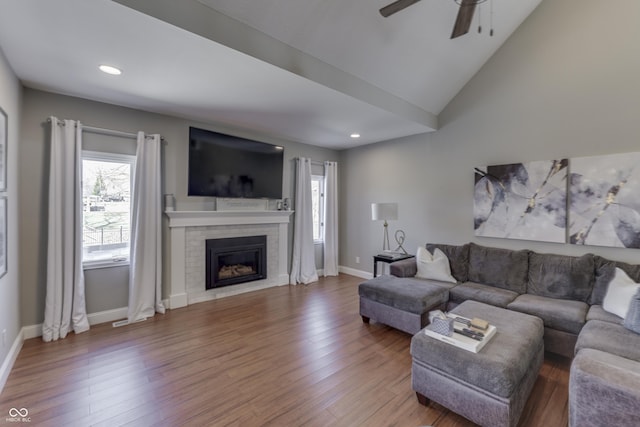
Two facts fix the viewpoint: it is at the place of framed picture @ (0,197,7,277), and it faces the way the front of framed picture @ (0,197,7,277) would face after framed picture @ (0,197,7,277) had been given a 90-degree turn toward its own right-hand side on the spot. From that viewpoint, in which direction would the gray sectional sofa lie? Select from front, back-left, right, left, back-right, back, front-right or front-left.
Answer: front-left

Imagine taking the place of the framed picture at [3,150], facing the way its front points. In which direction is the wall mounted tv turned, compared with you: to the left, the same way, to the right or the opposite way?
to the right

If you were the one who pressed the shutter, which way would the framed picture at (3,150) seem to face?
facing to the right of the viewer

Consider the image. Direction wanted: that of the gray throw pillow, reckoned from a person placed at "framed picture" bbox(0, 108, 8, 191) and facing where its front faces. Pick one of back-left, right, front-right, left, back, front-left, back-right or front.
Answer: front-right

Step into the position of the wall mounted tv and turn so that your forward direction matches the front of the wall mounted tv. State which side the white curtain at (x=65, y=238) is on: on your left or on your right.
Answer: on your right

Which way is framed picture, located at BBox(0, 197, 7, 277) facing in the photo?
to the viewer's right

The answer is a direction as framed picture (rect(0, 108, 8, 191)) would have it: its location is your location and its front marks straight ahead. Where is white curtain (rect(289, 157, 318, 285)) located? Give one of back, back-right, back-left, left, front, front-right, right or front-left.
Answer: front

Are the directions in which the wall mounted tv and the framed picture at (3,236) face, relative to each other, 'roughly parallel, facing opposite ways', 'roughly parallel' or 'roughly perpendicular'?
roughly perpendicular

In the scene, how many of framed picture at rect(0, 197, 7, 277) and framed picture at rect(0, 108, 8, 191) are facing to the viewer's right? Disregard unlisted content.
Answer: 2

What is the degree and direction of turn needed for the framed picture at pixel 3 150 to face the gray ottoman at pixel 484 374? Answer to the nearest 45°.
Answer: approximately 45° to its right

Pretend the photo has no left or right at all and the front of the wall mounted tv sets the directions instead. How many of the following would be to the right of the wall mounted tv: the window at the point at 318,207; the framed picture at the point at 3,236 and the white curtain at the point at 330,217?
1

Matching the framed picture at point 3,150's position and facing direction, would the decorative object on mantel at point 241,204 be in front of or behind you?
in front

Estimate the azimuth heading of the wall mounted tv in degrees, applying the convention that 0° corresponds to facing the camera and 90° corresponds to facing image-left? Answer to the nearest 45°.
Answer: approximately 315°

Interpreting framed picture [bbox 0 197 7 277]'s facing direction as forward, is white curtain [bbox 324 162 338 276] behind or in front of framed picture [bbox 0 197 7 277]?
in front

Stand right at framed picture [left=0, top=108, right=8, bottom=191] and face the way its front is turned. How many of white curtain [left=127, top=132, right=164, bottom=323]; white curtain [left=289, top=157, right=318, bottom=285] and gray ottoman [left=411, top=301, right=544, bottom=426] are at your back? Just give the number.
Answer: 0

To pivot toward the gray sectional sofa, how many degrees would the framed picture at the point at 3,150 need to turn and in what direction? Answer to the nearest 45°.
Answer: approximately 45° to its right

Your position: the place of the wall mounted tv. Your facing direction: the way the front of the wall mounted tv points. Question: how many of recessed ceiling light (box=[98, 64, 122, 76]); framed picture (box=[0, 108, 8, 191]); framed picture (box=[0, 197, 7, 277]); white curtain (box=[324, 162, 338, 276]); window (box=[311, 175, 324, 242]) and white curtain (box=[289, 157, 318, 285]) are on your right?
3
